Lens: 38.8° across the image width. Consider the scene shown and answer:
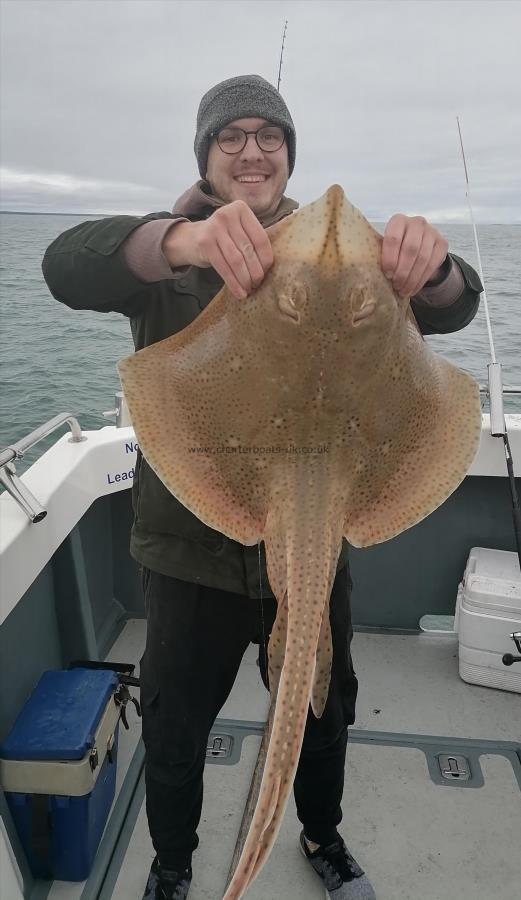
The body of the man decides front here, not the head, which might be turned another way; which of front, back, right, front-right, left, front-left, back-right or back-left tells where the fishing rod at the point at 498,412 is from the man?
back-left
